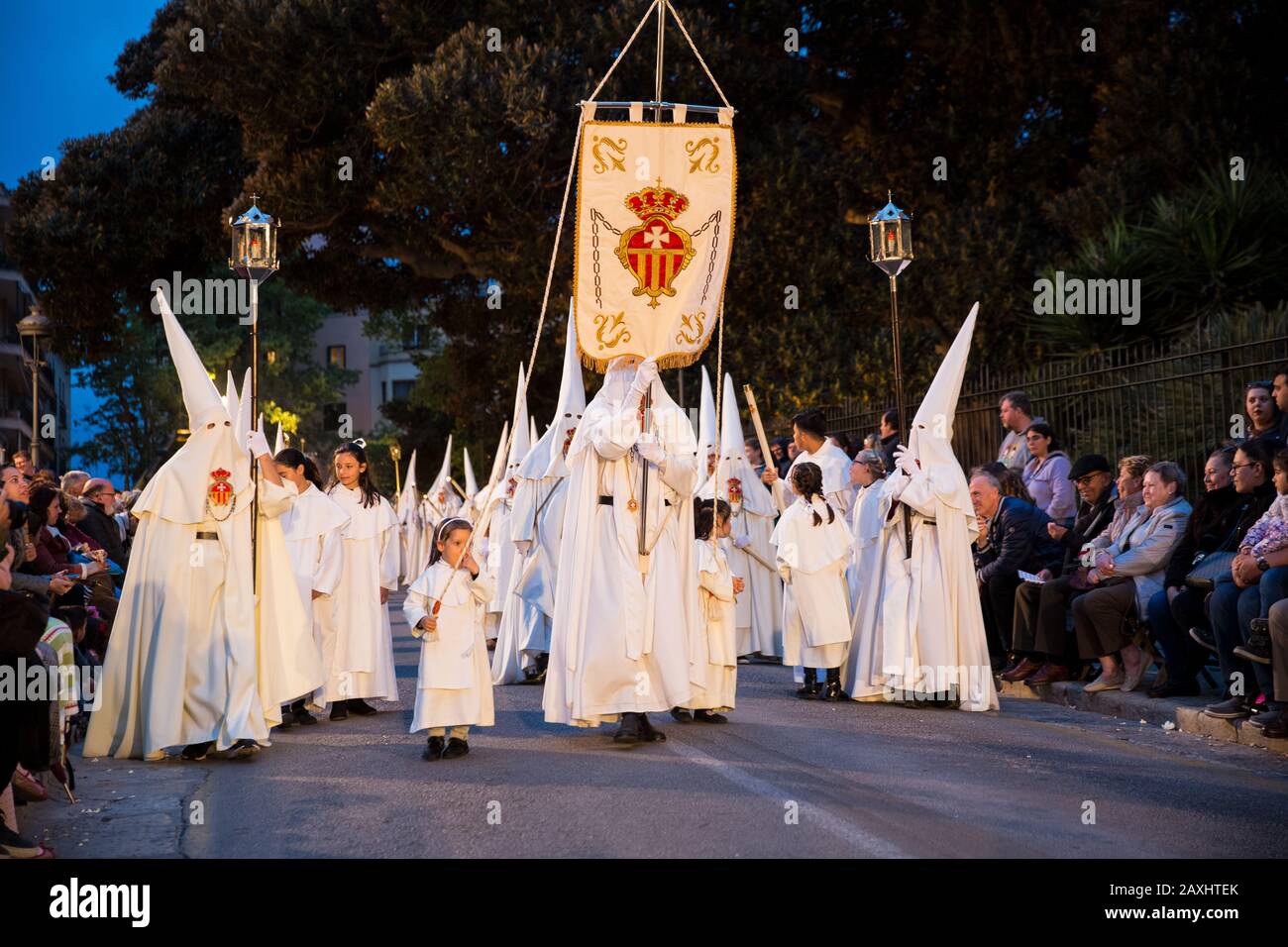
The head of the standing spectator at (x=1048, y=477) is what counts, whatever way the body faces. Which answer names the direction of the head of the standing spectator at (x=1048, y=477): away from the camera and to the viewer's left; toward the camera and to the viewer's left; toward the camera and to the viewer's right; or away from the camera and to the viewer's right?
toward the camera and to the viewer's left

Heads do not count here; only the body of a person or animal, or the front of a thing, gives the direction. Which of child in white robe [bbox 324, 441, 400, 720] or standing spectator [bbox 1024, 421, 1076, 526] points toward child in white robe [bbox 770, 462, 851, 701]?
the standing spectator

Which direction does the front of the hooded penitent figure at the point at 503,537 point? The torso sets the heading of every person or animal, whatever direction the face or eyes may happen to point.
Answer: toward the camera

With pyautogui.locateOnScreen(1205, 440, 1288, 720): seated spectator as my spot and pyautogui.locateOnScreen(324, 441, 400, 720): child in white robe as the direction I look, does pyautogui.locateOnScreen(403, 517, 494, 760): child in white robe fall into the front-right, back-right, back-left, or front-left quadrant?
front-left

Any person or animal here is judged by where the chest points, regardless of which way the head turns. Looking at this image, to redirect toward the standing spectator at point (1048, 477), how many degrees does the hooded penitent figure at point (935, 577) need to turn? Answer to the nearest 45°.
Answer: approximately 180°

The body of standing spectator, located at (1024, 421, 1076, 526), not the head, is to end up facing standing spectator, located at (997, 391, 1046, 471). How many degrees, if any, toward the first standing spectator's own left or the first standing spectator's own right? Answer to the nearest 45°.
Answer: approximately 135° to the first standing spectator's own right

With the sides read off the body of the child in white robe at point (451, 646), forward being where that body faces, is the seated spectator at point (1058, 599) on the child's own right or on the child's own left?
on the child's own left

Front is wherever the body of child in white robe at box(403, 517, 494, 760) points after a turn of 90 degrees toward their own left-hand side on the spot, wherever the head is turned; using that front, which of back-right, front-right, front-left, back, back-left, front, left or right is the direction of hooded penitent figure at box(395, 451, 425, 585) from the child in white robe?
left

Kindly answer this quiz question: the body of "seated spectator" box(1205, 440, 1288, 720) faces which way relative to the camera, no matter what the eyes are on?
to the viewer's left

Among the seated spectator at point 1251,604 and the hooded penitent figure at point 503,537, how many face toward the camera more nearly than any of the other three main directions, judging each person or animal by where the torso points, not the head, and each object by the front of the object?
1

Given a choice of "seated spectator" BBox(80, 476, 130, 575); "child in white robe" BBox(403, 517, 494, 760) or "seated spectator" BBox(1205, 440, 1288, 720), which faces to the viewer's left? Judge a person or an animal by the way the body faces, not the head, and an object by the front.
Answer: "seated spectator" BBox(1205, 440, 1288, 720)

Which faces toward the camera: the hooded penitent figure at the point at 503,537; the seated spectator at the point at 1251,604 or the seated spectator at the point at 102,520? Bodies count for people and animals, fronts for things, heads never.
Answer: the hooded penitent figure

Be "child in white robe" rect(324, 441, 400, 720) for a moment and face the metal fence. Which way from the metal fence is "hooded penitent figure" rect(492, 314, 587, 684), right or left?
left

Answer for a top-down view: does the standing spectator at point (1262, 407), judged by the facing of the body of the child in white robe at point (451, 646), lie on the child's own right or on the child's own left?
on the child's own left

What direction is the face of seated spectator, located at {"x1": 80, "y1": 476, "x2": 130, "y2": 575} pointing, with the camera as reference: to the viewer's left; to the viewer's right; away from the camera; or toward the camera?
to the viewer's right

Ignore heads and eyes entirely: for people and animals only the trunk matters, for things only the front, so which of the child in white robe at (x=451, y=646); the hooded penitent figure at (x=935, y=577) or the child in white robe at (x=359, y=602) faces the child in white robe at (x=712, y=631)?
the hooded penitent figure
